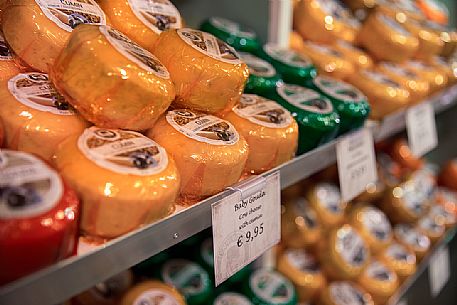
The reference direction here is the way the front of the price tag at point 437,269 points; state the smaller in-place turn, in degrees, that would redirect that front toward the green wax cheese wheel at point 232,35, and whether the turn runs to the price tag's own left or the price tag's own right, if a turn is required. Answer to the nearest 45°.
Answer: approximately 90° to the price tag's own right

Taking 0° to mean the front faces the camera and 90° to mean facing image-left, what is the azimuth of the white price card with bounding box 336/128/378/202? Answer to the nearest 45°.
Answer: approximately 315°

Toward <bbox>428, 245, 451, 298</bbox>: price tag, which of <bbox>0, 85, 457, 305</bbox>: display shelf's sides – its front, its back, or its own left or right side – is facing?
left

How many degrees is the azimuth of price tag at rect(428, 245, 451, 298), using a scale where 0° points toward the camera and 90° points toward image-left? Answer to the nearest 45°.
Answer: approximately 315°

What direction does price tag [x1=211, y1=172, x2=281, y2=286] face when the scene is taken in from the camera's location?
facing the viewer and to the right of the viewer

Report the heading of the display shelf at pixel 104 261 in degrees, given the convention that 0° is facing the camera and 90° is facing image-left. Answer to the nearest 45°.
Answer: approximately 315°

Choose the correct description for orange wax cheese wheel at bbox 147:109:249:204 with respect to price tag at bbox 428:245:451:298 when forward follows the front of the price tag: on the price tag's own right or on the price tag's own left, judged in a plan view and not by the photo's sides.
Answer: on the price tag's own right
